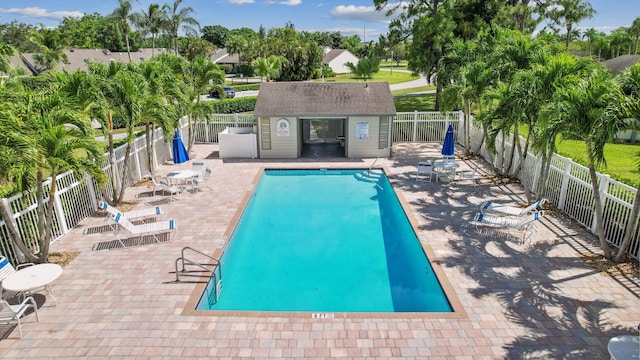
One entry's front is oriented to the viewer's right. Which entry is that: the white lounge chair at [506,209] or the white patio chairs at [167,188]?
the white patio chairs at [167,188]

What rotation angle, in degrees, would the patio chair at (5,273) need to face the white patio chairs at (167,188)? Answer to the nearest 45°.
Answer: approximately 45° to its left

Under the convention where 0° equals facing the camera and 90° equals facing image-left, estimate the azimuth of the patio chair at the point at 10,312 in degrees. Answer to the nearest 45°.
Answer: approximately 225°

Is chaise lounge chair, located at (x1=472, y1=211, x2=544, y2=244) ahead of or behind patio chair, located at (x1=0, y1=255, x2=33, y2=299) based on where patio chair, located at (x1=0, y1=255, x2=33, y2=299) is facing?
ahead

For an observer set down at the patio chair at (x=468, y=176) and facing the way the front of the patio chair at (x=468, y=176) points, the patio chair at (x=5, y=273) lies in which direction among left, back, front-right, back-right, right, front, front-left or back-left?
front-left

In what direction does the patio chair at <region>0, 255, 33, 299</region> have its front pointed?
to the viewer's right

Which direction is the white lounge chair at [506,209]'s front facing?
to the viewer's left

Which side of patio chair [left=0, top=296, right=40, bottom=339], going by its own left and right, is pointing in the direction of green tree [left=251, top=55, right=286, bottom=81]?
front

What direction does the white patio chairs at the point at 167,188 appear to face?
to the viewer's right

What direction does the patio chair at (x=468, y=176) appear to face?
to the viewer's left

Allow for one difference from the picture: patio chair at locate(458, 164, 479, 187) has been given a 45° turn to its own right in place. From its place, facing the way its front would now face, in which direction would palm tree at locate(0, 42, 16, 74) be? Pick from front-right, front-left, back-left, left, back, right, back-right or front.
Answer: front-left

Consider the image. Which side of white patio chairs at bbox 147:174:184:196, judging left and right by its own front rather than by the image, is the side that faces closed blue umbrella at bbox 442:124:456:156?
front

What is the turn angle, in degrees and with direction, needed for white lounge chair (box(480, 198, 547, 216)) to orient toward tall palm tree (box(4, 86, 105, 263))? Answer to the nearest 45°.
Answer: approximately 45° to its left

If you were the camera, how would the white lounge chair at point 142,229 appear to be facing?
facing to the right of the viewer

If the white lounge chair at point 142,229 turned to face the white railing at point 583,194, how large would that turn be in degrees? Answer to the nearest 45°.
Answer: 0° — it already faces it

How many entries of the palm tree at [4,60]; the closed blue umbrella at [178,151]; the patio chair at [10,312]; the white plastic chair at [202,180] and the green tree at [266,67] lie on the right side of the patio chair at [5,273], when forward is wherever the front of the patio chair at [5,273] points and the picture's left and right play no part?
1

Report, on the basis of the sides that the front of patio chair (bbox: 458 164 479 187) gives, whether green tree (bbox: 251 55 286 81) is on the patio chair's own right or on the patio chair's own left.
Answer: on the patio chair's own right
